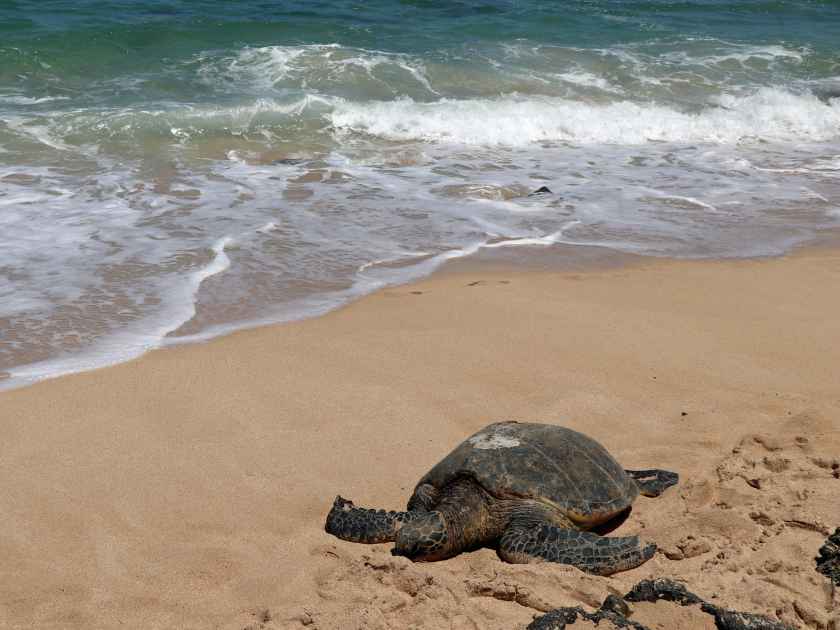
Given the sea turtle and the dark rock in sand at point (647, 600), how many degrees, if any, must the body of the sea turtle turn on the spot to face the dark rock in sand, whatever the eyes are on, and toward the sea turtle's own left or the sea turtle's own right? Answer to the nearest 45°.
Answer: approximately 90° to the sea turtle's own left

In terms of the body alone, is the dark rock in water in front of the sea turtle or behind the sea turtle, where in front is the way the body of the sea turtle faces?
behind

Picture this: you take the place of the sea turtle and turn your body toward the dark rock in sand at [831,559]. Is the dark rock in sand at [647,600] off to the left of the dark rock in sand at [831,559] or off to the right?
right

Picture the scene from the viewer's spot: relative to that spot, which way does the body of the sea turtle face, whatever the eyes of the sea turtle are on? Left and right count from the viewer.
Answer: facing the viewer and to the left of the viewer

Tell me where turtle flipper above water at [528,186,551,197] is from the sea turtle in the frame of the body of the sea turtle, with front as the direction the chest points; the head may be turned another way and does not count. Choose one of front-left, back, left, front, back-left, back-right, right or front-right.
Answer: back-right

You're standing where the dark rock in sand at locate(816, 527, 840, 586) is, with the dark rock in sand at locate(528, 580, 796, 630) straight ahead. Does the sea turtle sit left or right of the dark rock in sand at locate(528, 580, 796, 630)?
right

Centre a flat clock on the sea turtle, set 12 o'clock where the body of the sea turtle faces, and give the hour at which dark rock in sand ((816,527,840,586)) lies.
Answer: The dark rock in sand is roughly at 8 o'clock from the sea turtle.
